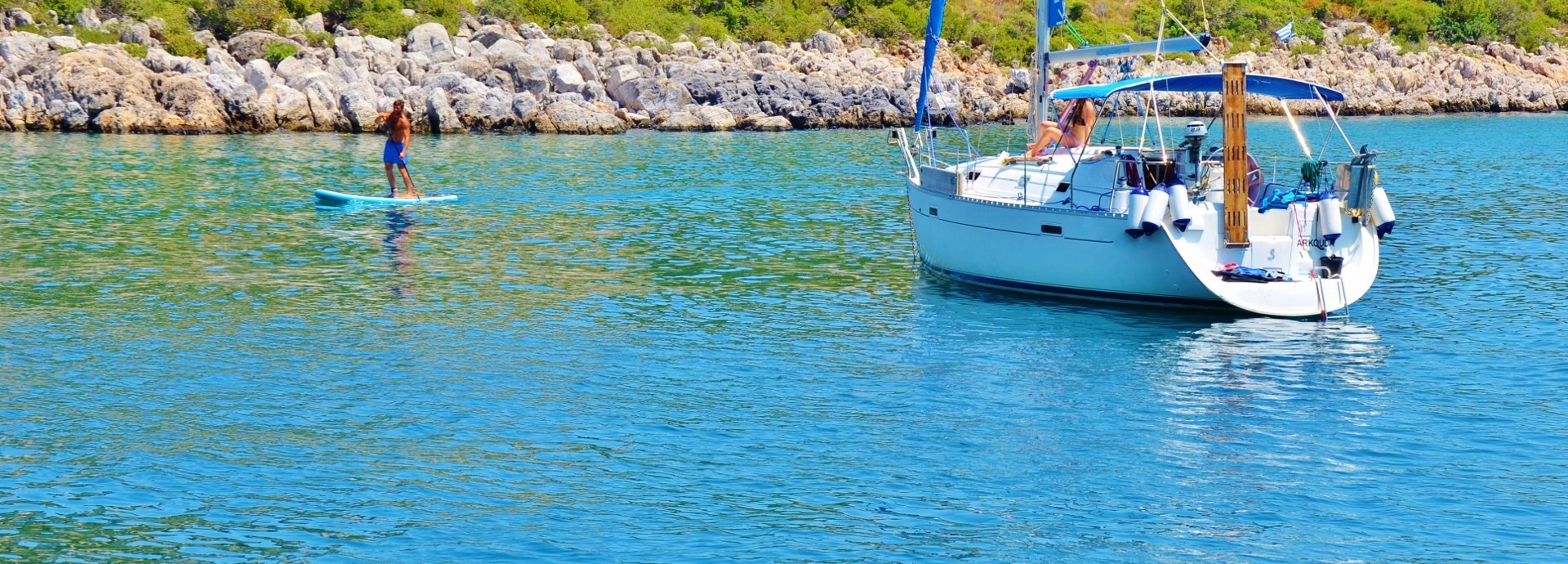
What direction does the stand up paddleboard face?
to the viewer's left

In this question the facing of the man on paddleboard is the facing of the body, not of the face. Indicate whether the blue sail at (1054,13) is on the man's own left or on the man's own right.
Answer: on the man's own left

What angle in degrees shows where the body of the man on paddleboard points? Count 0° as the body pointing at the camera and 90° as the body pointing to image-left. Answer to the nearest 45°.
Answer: approximately 45°

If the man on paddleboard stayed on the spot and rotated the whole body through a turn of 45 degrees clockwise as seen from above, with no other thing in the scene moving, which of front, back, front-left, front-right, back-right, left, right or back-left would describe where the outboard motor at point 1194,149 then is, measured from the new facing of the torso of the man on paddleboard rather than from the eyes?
back-left

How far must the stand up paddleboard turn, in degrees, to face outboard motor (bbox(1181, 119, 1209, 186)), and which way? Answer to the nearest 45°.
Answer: approximately 135° to its left

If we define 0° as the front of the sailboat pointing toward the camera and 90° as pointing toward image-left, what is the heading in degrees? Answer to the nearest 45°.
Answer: approximately 135°

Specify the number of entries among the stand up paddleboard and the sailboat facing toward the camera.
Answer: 0

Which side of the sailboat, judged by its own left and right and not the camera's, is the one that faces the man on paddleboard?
front

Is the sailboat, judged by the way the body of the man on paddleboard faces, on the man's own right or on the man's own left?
on the man's own left

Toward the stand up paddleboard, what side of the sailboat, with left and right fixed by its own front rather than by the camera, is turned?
front

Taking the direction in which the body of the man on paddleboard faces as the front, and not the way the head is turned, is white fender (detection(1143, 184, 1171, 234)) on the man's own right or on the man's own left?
on the man's own left
